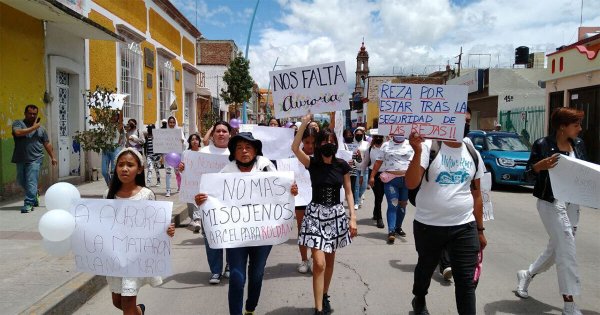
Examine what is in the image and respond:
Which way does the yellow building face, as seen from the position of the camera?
facing the viewer and to the right of the viewer

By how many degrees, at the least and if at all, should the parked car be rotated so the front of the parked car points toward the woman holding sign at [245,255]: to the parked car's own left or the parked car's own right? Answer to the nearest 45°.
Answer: approximately 45° to the parked car's own right

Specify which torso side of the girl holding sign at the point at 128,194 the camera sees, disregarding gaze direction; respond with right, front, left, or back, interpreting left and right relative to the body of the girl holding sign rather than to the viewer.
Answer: front

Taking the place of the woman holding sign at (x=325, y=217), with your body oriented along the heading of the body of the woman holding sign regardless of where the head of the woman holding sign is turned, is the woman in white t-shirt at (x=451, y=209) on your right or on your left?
on your left

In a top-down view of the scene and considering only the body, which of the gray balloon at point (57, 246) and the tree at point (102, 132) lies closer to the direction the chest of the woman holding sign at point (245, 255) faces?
the gray balloon

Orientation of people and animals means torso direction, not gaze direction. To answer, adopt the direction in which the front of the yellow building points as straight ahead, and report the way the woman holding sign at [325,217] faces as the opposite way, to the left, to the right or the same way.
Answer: to the right

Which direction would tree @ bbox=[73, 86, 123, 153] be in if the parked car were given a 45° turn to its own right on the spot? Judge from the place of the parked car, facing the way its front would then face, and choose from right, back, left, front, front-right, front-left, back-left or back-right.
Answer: front-right

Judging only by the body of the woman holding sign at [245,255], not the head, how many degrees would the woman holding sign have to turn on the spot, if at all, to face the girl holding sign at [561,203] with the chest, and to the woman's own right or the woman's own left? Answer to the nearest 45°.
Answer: approximately 90° to the woman's own left

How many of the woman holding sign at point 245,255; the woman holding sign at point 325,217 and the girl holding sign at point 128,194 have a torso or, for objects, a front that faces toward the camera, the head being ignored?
3

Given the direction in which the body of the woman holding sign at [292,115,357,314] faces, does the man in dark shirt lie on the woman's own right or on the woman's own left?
on the woman's own right

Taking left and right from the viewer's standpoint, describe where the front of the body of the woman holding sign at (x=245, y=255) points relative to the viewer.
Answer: facing the viewer

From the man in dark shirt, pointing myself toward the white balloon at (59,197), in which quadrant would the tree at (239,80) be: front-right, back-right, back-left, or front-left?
back-left
